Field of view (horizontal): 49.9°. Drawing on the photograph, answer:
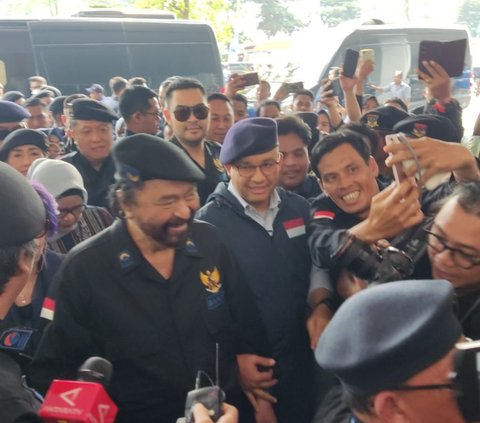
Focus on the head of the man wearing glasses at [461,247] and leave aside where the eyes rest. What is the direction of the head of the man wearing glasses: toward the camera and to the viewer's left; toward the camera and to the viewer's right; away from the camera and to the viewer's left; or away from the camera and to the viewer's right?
toward the camera and to the viewer's left

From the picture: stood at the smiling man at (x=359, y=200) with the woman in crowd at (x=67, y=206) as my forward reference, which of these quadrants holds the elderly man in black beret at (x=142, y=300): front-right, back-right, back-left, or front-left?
front-left

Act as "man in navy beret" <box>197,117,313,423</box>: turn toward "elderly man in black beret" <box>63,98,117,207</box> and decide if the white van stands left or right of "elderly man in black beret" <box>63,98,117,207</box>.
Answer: right

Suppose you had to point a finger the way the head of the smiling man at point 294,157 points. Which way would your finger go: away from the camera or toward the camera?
toward the camera

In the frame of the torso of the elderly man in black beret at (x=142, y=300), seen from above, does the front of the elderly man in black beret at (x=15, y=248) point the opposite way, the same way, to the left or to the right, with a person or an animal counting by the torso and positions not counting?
to the left

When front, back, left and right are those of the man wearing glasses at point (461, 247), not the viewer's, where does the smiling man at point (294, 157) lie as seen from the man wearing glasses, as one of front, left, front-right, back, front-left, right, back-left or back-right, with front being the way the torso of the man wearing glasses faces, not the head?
right

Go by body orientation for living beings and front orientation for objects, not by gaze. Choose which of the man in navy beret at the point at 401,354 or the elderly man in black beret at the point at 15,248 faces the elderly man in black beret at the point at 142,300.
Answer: the elderly man in black beret at the point at 15,248
